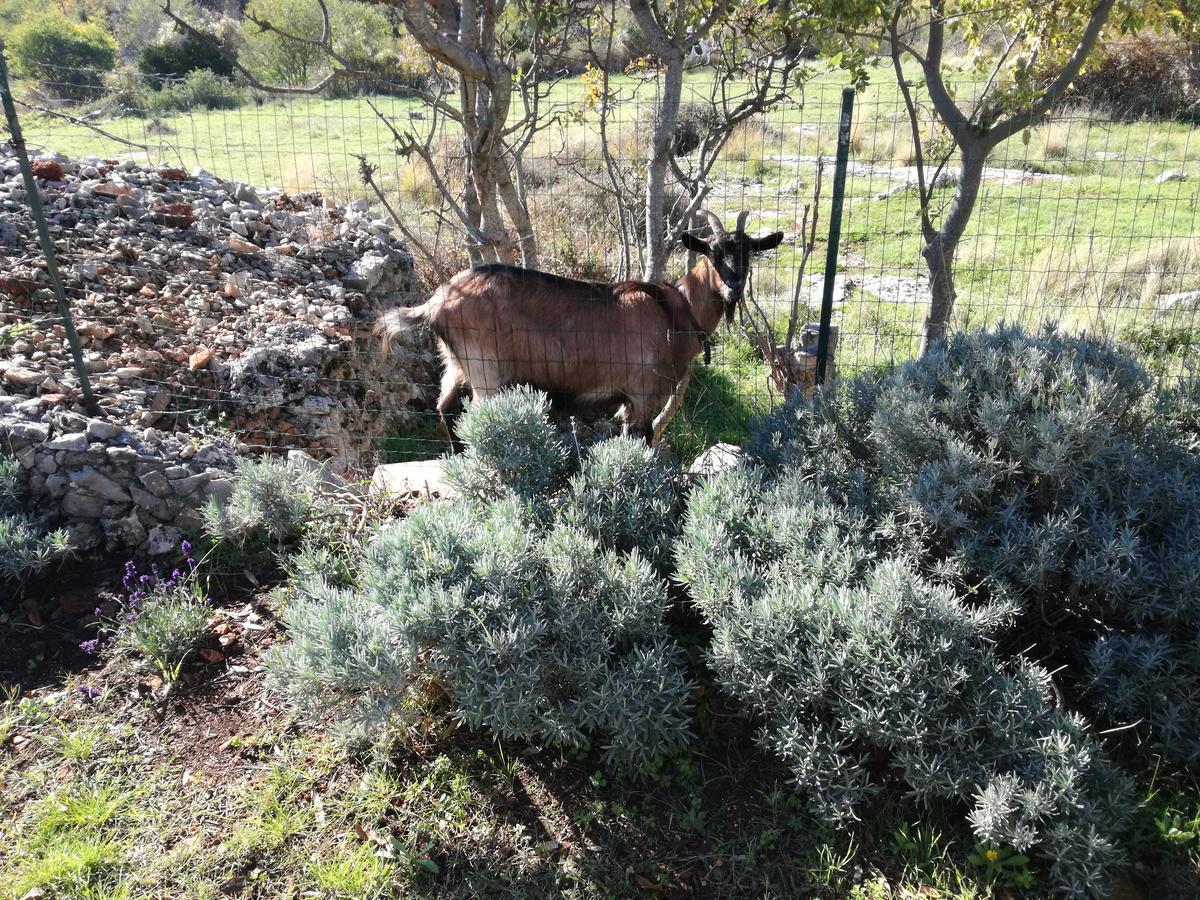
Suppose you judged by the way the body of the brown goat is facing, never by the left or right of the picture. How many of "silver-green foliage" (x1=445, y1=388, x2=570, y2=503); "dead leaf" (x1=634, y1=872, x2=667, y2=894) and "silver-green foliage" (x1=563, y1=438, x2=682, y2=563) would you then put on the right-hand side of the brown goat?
3

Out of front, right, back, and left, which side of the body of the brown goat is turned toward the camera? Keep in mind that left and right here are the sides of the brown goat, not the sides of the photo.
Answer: right

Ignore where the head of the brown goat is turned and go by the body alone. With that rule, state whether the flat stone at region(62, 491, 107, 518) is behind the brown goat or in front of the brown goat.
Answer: behind

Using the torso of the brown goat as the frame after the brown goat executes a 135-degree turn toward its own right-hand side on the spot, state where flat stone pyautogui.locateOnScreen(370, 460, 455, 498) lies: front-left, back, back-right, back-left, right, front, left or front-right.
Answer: front

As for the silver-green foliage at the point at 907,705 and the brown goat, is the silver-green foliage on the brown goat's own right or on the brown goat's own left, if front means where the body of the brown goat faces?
on the brown goat's own right

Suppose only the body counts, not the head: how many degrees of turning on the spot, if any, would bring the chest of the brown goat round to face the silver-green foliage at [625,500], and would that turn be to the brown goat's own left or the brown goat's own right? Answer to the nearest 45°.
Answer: approximately 90° to the brown goat's own right

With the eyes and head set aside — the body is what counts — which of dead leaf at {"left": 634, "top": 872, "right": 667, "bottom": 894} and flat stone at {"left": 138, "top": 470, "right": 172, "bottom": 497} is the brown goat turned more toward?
the dead leaf

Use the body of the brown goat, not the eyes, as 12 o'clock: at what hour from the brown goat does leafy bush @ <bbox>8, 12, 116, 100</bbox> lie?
The leafy bush is roughly at 8 o'clock from the brown goat.

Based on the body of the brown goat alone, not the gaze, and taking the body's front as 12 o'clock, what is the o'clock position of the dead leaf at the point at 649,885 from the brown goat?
The dead leaf is roughly at 3 o'clock from the brown goat.

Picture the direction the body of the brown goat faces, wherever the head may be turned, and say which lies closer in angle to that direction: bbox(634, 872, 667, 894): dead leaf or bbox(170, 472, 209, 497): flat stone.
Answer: the dead leaf
